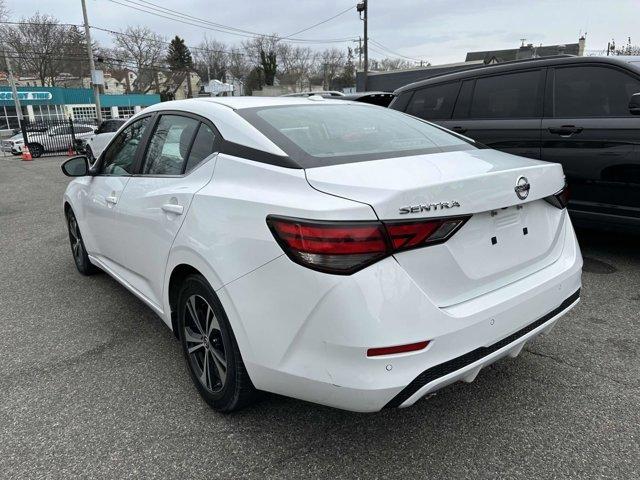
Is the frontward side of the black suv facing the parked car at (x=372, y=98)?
no

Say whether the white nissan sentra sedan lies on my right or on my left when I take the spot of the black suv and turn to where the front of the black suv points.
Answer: on my right

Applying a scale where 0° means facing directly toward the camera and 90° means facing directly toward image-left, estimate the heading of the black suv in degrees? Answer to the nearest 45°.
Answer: approximately 315°

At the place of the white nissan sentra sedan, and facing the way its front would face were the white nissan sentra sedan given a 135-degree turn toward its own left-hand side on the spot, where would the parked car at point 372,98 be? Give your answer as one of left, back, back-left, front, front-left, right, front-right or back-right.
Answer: back

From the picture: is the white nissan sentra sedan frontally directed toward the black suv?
no

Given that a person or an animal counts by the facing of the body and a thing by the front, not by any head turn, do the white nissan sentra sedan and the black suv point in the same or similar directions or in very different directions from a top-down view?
very different directions

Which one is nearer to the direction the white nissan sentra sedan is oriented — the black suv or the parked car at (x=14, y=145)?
the parked car

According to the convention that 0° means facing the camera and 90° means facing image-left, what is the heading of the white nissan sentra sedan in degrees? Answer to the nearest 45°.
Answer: approximately 135°

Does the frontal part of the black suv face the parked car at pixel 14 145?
no

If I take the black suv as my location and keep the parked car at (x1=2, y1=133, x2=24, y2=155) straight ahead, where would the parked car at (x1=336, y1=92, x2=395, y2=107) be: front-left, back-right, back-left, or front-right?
front-right
